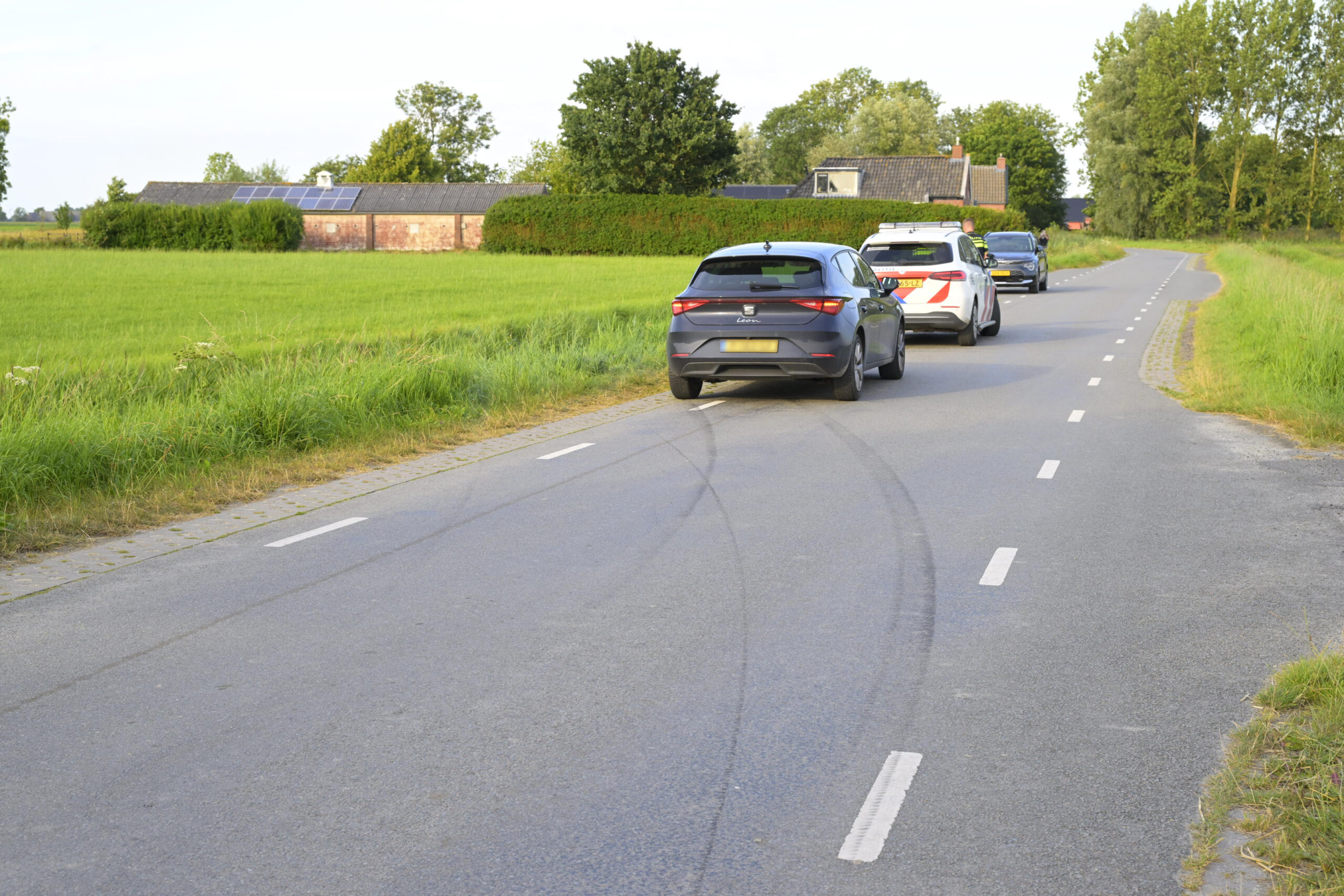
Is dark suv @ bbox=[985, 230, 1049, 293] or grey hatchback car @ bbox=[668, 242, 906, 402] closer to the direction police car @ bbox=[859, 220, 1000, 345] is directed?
the dark suv

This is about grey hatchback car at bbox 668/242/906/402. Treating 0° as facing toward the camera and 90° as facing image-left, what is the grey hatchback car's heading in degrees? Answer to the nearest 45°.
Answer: approximately 180°

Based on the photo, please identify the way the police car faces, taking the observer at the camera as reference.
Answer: facing away from the viewer

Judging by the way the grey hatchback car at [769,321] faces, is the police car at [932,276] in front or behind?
in front

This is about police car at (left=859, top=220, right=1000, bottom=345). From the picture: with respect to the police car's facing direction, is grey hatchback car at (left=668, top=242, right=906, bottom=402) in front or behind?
behind

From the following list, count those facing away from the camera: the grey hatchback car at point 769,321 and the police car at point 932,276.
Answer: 2

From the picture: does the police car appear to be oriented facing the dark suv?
yes
